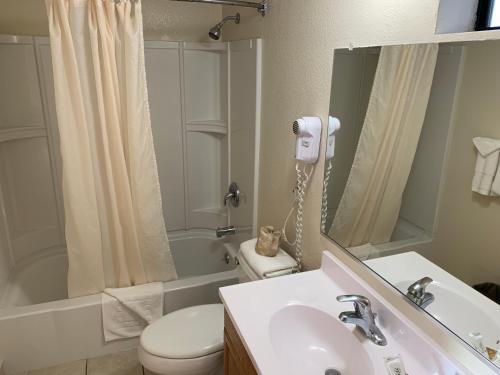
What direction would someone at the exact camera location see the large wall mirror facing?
facing the viewer and to the left of the viewer

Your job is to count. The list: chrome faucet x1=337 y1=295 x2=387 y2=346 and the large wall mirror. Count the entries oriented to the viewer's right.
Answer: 0

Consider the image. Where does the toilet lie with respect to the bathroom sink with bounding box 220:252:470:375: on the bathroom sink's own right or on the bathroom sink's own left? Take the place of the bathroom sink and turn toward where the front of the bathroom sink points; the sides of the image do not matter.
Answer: on the bathroom sink's own right

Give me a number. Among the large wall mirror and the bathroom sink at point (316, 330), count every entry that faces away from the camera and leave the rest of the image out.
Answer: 0

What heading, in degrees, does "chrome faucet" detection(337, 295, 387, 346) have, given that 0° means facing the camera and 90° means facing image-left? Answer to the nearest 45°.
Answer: approximately 45°

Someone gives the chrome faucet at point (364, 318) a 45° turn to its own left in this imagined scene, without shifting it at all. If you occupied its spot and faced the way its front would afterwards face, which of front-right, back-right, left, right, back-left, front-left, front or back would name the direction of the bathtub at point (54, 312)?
right

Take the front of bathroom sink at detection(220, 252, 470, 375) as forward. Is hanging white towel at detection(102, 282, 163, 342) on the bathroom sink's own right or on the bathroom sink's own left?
on the bathroom sink's own right

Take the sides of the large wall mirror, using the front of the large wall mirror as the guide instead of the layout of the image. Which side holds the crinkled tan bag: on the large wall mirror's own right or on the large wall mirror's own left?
on the large wall mirror's own right
